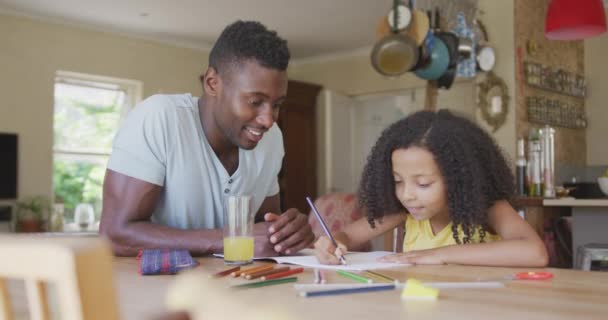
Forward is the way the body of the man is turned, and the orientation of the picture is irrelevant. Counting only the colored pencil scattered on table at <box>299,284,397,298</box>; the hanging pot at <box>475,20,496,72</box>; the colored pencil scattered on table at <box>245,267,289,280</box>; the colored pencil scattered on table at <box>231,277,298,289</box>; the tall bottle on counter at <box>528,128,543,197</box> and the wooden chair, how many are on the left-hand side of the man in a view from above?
2

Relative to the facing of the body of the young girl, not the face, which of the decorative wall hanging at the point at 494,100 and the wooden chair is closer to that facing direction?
the wooden chair

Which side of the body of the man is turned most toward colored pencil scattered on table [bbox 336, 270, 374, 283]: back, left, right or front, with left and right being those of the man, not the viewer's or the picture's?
front

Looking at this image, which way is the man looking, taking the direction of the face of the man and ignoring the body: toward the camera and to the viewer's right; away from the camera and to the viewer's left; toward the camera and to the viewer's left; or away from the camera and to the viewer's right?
toward the camera and to the viewer's right

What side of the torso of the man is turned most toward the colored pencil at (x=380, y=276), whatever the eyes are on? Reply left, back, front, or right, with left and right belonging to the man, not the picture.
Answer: front

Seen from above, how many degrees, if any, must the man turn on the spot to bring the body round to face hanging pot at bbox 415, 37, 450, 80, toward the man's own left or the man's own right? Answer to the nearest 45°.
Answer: approximately 90° to the man's own left

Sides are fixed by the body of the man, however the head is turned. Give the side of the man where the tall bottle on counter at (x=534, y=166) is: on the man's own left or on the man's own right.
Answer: on the man's own left

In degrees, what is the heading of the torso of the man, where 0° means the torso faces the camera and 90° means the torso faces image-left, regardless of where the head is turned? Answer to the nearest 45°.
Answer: approximately 315°

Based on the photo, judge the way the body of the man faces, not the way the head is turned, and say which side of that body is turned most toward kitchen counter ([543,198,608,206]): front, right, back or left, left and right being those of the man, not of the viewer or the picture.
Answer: left

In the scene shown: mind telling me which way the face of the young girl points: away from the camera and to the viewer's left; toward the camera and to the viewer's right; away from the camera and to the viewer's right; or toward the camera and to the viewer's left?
toward the camera and to the viewer's left

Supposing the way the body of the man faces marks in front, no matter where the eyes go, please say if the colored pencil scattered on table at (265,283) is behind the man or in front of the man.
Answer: in front

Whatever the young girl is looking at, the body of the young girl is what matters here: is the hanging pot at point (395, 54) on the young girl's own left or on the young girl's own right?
on the young girl's own right

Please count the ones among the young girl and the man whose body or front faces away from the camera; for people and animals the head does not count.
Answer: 0

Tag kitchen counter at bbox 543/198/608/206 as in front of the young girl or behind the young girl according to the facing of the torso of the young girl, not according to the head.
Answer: behind

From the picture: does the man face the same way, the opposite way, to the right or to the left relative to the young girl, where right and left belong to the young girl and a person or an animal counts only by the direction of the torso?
to the left
